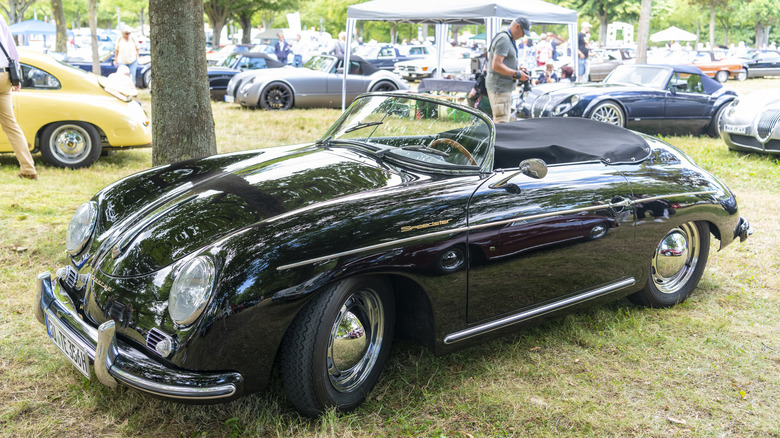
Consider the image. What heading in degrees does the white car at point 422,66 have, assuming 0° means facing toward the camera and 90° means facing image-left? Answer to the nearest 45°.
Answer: approximately 45°

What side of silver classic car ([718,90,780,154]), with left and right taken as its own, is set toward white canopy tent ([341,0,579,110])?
right

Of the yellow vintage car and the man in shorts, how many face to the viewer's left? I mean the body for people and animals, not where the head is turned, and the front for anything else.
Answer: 1
